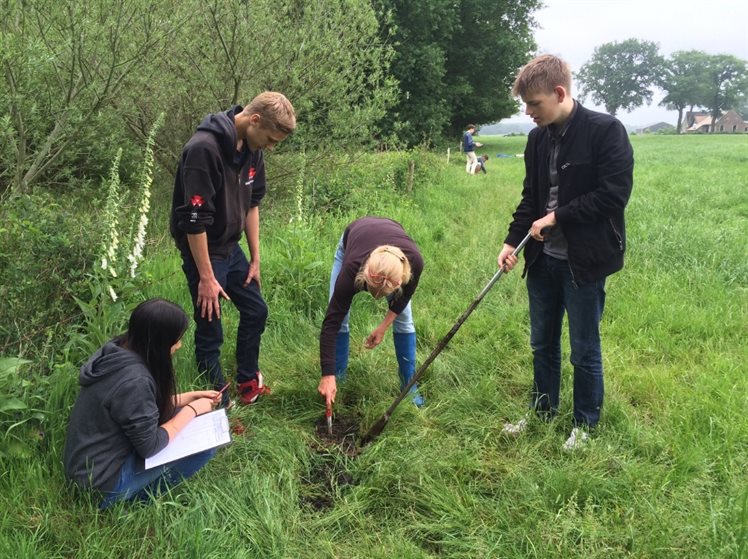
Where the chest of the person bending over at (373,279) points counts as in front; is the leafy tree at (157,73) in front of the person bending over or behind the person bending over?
behind

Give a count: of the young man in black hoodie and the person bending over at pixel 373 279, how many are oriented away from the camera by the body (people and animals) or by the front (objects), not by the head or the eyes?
0

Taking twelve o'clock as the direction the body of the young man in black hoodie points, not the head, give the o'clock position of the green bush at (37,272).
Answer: The green bush is roughly at 5 o'clock from the young man in black hoodie.

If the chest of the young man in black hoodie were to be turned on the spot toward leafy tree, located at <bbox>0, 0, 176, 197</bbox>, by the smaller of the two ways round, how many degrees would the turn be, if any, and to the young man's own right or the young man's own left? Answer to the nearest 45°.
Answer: approximately 180°

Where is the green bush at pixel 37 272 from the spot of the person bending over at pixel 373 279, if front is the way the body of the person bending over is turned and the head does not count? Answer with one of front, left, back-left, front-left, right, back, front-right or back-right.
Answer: right

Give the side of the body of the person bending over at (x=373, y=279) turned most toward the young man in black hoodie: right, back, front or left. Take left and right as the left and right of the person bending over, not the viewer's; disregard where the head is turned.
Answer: right

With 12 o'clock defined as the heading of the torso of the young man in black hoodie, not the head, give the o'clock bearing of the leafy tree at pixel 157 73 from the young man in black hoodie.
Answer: The leafy tree is roughly at 7 o'clock from the young man in black hoodie.

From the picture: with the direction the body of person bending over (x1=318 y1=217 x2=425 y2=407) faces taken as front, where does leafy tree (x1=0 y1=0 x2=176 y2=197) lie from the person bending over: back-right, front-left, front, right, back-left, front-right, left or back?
back-right

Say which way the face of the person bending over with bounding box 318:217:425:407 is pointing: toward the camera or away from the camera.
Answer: toward the camera

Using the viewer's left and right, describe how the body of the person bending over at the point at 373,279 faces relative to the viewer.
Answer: facing the viewer

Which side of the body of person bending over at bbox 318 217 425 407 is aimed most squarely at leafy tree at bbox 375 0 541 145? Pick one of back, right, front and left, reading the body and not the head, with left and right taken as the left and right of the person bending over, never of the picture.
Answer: back

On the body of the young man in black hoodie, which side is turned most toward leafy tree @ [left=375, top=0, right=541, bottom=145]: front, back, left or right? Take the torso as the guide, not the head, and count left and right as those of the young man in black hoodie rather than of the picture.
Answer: left

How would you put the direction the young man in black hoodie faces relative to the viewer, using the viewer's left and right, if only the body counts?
facing the viewer and to the right of the viewer
